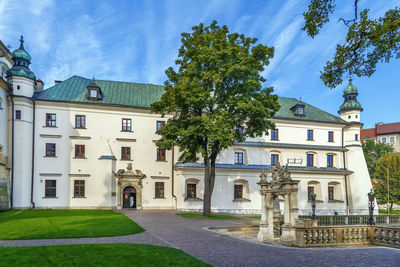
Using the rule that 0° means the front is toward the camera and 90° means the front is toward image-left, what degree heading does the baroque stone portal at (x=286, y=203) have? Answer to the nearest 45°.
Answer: approximately 45°

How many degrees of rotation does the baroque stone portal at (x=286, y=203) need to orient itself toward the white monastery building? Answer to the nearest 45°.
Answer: approximately 90° to its right

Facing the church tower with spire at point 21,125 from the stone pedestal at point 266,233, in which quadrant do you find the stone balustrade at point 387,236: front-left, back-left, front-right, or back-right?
back-right

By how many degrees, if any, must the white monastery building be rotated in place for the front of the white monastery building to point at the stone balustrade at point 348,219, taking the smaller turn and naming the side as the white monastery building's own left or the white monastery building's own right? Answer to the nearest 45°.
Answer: approximately 45° to the white monastery building's own left

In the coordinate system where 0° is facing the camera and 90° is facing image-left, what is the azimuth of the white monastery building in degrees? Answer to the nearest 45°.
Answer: approximately 0°

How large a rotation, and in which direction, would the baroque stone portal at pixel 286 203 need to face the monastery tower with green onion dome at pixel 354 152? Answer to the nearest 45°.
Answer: approximately 135° to its right
